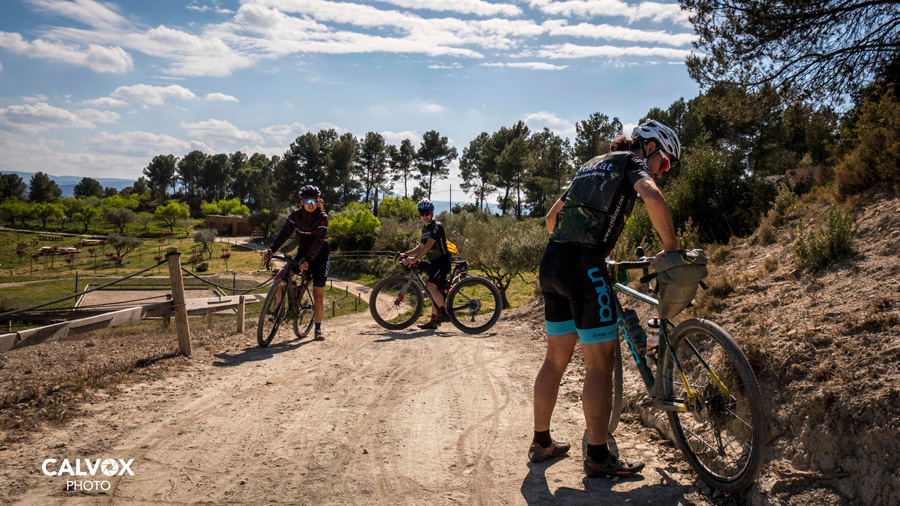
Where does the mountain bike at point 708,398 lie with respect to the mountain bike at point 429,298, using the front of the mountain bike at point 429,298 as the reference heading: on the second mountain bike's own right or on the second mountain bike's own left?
on the second mountain bike's own left

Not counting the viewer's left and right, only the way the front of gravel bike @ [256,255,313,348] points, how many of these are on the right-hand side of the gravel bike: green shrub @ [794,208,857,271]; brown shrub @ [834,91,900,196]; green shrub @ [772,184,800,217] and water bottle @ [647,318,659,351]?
0

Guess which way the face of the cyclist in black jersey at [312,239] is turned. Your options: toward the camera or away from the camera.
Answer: toward the camera

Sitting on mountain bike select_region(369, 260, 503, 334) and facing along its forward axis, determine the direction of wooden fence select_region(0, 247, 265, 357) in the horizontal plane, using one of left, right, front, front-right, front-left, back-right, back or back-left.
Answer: front-left

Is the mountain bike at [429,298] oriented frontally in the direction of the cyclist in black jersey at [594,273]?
no

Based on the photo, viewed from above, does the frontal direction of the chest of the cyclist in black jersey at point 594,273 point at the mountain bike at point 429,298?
no

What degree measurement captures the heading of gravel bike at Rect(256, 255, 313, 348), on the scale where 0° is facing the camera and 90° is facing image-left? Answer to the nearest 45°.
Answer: approximately 45°

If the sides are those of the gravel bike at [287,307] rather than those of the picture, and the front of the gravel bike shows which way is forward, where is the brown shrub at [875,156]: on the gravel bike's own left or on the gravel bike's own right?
on the gravel bike's own left

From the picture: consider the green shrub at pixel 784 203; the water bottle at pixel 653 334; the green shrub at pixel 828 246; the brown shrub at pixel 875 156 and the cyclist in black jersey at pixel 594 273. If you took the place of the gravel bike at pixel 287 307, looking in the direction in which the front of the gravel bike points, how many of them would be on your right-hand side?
0

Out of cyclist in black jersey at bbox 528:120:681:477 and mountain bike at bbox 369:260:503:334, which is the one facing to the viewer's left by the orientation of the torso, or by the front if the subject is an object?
the mountain bike

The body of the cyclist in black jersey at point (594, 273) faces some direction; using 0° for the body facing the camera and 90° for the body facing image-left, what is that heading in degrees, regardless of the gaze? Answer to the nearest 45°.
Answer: approximately 225°

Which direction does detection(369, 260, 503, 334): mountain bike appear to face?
to the viewer's left
